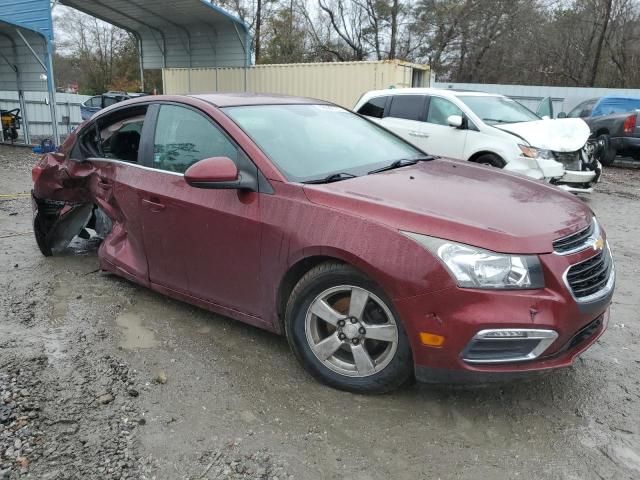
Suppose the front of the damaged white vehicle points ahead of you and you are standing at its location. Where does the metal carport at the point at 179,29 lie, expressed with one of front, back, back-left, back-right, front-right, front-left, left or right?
back

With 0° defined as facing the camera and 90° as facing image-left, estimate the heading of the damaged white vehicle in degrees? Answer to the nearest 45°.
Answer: approximately 315°

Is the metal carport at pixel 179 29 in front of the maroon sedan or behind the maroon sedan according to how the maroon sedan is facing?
behind

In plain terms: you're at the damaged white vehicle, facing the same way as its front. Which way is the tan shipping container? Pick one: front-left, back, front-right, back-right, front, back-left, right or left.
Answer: back

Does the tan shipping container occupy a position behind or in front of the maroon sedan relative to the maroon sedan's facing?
behind

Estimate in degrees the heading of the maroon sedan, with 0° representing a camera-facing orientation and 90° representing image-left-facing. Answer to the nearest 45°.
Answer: approximately 315°

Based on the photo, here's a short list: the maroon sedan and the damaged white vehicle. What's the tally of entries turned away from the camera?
0
